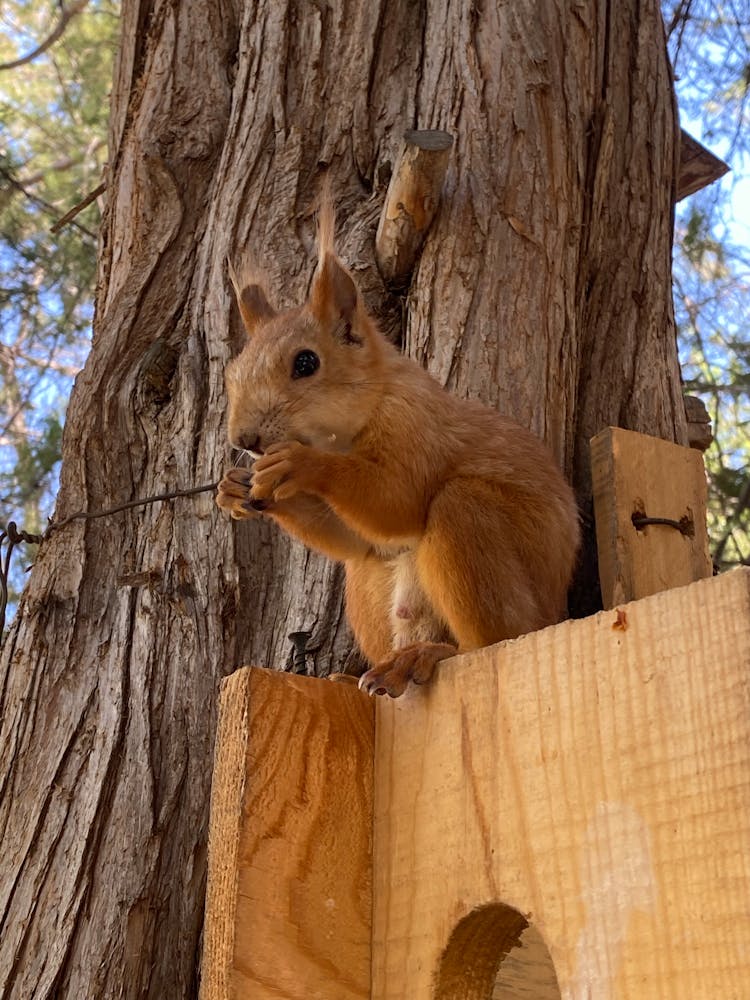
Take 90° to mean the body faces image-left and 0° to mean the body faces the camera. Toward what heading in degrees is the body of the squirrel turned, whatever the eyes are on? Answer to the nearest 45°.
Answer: approximately 45°

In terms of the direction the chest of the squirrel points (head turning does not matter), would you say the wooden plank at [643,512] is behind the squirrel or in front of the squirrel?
behind

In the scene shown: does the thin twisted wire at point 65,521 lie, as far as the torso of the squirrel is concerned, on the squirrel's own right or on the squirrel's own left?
on the squirrel's own right

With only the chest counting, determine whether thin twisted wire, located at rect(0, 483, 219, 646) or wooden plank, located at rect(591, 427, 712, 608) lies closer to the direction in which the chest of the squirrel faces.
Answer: the thin twisted wire
